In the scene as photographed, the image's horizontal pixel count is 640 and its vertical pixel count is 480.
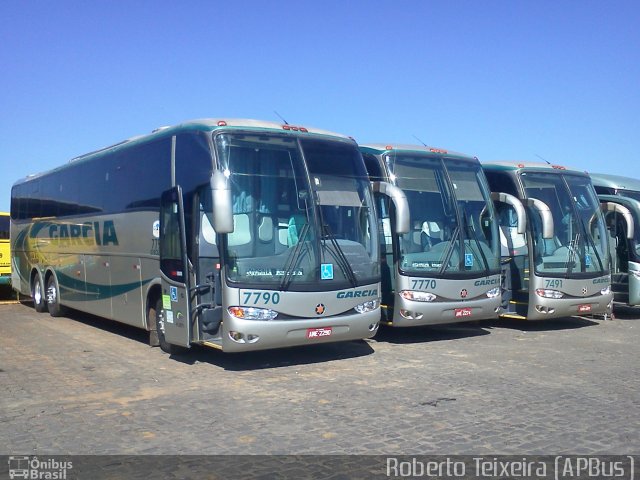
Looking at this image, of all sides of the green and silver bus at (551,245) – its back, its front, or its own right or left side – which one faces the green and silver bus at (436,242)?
right

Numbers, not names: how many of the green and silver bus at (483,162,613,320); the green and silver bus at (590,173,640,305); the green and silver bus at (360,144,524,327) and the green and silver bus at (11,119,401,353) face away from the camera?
0

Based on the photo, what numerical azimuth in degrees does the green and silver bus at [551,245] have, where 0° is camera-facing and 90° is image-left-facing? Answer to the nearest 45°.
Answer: approximately 315°

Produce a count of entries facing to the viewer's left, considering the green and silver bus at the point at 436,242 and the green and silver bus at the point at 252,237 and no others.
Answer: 0

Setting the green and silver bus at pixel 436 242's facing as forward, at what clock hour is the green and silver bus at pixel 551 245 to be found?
the green and silver bus at pixel 551 245 is roughly at 9 o'clock from the green and silver bus at pixel 436 242.

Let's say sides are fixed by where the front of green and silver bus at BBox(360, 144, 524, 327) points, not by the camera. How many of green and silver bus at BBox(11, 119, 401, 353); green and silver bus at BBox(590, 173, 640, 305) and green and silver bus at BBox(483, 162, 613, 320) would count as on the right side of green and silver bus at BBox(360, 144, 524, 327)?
1

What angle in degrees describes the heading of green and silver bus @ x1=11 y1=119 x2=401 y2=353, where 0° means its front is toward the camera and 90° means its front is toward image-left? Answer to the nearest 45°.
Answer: approximately 315°

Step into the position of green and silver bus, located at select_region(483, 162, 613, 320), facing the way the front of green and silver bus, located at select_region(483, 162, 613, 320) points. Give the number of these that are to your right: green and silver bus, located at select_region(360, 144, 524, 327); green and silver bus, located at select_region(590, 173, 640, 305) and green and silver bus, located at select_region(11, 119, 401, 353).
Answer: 2

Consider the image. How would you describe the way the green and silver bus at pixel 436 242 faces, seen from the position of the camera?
facing the viewer and to the right of the viewer

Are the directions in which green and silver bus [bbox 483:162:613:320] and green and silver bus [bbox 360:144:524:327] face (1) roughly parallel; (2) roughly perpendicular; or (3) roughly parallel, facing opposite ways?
roughly parallel

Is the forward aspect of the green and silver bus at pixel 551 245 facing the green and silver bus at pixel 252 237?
no

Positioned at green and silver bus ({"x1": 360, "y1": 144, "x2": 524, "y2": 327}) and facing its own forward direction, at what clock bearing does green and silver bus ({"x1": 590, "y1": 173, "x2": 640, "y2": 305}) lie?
green and silver bus ({"x1": 590, "y1": 173, "x2": 640, "y2": 305}) is roughly at 9 o'clock from green and silver bus ({"x1": 360, "y1": 144, "x2": 524, "y2": 327}).

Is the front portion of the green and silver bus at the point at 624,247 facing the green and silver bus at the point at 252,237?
no

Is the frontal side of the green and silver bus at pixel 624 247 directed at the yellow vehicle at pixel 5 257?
no

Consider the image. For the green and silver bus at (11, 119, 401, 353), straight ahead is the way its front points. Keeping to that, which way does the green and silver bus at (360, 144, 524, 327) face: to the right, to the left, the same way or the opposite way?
the same way

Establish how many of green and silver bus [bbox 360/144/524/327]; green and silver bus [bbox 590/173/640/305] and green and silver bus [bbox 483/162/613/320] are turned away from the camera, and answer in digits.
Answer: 0

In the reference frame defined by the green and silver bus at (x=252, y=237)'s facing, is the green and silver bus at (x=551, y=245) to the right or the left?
on its left
